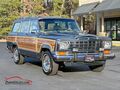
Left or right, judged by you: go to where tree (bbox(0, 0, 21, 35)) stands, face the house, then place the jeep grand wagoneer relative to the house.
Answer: right

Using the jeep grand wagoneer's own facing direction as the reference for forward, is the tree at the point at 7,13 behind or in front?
behind

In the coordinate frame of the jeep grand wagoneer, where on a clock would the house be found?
The house is roughly at 8 o'clock from the jeep grand wagoneer.

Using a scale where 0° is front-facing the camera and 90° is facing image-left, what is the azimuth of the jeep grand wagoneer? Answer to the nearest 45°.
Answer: approximately 315°

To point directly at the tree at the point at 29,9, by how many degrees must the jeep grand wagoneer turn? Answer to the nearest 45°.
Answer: approximately 135° to its left
